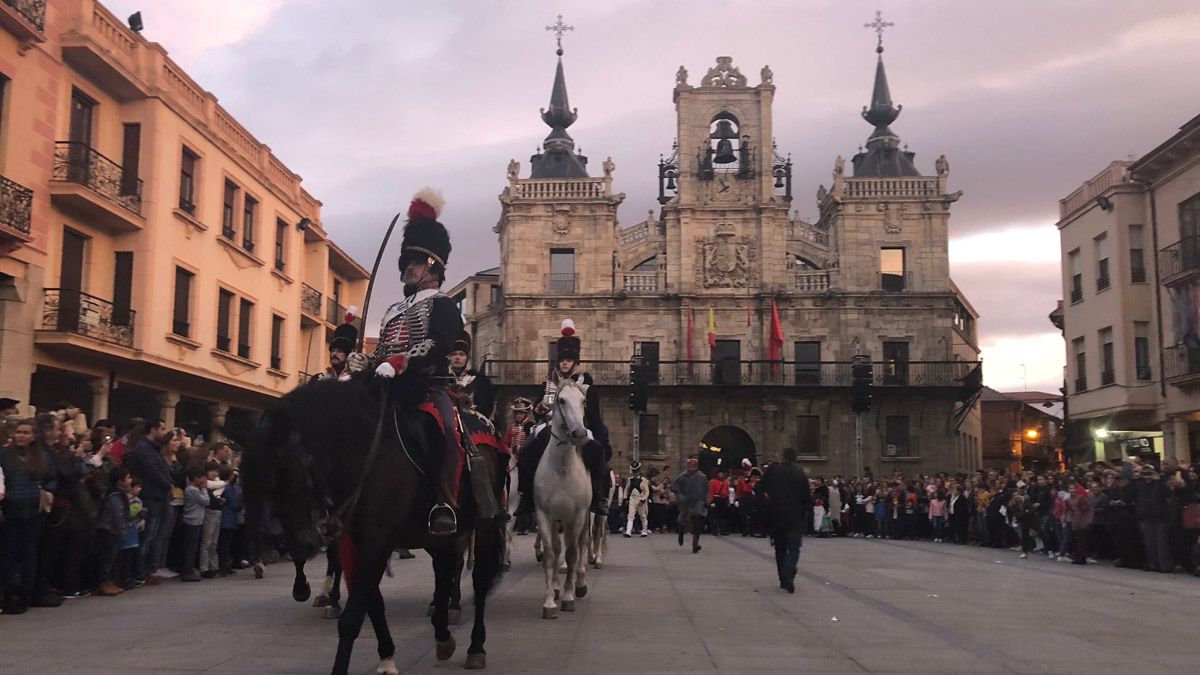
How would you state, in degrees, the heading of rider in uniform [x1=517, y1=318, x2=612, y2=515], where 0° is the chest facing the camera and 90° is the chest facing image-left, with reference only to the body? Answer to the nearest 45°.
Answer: approximately 0°

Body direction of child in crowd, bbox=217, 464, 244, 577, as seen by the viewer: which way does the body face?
to the viewer's right

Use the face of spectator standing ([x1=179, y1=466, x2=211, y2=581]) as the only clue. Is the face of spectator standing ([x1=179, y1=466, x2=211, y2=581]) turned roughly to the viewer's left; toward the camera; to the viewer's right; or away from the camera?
to the viewer's right

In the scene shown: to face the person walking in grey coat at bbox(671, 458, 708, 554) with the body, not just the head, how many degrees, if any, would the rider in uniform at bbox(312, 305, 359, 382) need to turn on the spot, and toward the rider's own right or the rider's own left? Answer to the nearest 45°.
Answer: approximately 180°

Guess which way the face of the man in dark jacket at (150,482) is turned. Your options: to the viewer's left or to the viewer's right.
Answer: to the viewer's right

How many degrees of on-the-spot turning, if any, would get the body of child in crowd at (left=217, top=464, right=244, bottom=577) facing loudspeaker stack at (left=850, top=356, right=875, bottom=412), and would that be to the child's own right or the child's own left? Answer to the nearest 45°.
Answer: approximately 45° to the child's own left

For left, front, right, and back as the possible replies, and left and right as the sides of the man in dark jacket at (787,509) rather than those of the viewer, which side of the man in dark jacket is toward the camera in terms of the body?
back

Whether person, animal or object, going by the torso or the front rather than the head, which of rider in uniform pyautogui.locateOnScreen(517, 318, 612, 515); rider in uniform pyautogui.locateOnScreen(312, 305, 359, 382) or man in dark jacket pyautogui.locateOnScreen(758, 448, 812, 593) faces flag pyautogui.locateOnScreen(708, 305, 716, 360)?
the man in dark jacket

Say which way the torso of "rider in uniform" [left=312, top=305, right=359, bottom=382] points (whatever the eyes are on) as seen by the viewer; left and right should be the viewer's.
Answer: facing the viewer and to the left of the viewer

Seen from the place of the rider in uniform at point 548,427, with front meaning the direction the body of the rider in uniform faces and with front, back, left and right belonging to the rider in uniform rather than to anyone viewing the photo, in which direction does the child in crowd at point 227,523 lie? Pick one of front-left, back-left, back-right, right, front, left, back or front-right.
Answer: back-right

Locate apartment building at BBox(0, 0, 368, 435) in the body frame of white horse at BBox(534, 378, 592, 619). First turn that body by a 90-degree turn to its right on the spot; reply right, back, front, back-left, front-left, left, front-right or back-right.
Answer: front-right

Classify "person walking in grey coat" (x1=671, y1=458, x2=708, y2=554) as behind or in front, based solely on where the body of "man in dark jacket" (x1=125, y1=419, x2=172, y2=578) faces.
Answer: in front

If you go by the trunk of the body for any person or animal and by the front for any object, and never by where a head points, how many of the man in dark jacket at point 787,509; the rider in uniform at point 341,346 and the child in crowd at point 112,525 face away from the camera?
1

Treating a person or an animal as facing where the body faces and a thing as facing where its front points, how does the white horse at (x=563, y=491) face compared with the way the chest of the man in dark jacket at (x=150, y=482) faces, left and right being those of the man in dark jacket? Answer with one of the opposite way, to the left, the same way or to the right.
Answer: to the right

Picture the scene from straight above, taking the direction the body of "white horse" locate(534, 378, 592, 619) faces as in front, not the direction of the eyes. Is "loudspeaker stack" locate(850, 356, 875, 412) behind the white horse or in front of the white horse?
behind
